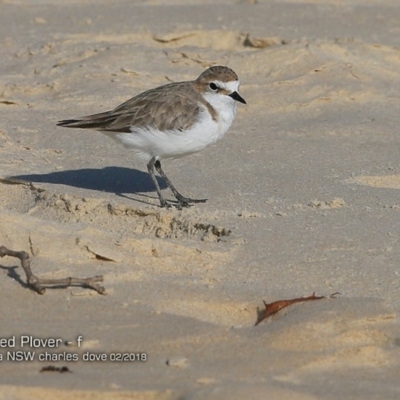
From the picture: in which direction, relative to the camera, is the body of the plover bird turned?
to the viewer's right

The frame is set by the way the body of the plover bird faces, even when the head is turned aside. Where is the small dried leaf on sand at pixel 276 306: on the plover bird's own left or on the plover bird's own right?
on the plover bird's own right

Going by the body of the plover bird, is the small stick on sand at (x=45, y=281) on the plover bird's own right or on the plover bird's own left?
on the plover bird's own right
